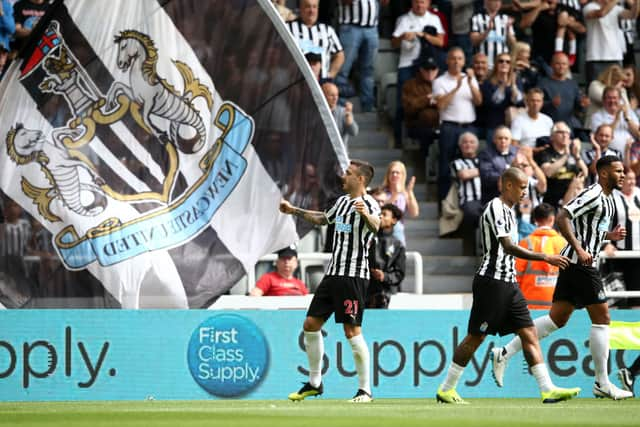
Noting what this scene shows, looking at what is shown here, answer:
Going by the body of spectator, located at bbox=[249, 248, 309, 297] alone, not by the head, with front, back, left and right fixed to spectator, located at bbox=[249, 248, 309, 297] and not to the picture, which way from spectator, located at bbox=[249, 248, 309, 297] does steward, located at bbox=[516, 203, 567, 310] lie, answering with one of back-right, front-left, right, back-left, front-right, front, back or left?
left

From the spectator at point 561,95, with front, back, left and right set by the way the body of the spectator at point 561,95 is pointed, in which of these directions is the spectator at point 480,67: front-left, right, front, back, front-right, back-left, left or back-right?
front-right

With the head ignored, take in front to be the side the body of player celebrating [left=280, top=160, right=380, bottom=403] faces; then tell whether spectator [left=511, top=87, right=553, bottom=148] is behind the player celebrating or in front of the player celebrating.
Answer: behind
